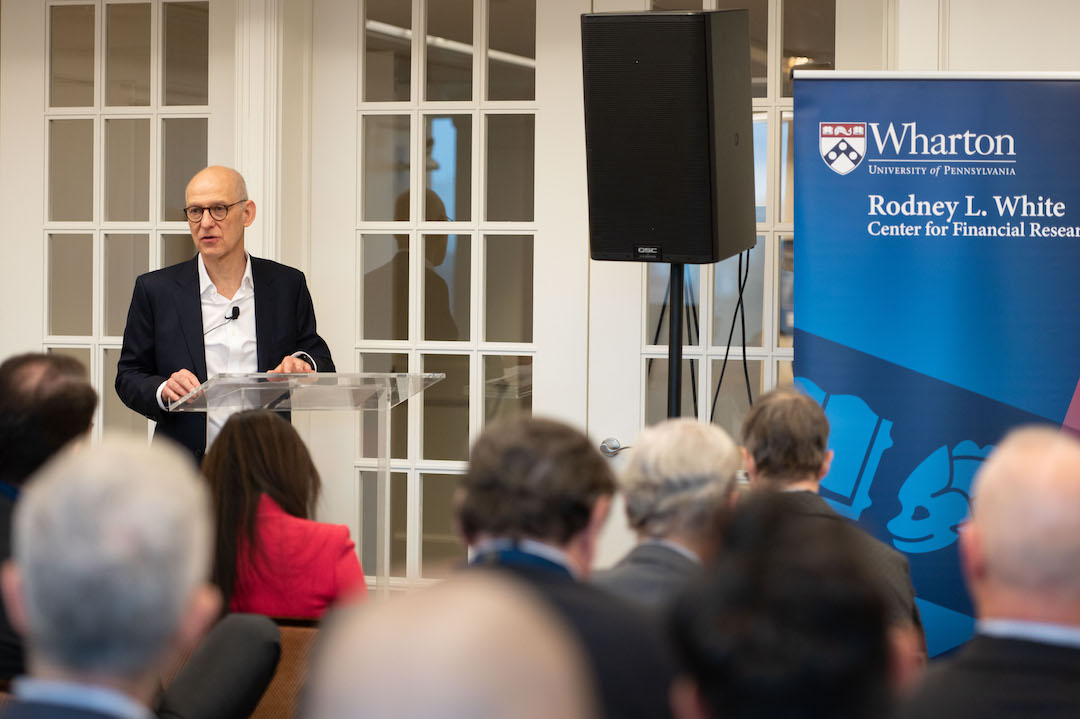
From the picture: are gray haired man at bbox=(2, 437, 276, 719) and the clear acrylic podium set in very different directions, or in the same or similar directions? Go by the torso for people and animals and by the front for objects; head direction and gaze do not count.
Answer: very different directions

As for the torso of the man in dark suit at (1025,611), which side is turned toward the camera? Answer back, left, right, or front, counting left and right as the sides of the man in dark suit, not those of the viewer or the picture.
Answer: back

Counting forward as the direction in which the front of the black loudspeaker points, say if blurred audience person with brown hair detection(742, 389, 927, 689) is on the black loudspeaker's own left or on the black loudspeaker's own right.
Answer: on the black loudspeaker's own left

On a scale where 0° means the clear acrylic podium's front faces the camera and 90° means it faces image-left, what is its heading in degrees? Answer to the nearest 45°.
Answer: approximately 0°

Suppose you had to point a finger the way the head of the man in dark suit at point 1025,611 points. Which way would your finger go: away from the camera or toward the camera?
away from the camera

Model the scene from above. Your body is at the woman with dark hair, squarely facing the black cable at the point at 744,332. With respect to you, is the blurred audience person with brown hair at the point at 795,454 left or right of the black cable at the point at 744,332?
right

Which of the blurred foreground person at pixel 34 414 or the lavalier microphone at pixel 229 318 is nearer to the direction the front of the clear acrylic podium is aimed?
the blurred foreground person

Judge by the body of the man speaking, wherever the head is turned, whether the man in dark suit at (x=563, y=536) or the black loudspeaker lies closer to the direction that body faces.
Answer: the man in dark suit

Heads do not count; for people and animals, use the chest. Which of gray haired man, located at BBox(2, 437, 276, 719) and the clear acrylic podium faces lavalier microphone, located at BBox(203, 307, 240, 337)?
the gray haired man

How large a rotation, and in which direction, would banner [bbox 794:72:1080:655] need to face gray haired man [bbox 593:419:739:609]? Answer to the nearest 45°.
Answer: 0° — it already faces them

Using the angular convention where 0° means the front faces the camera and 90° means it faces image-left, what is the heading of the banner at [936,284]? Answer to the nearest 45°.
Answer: approximately 0°
